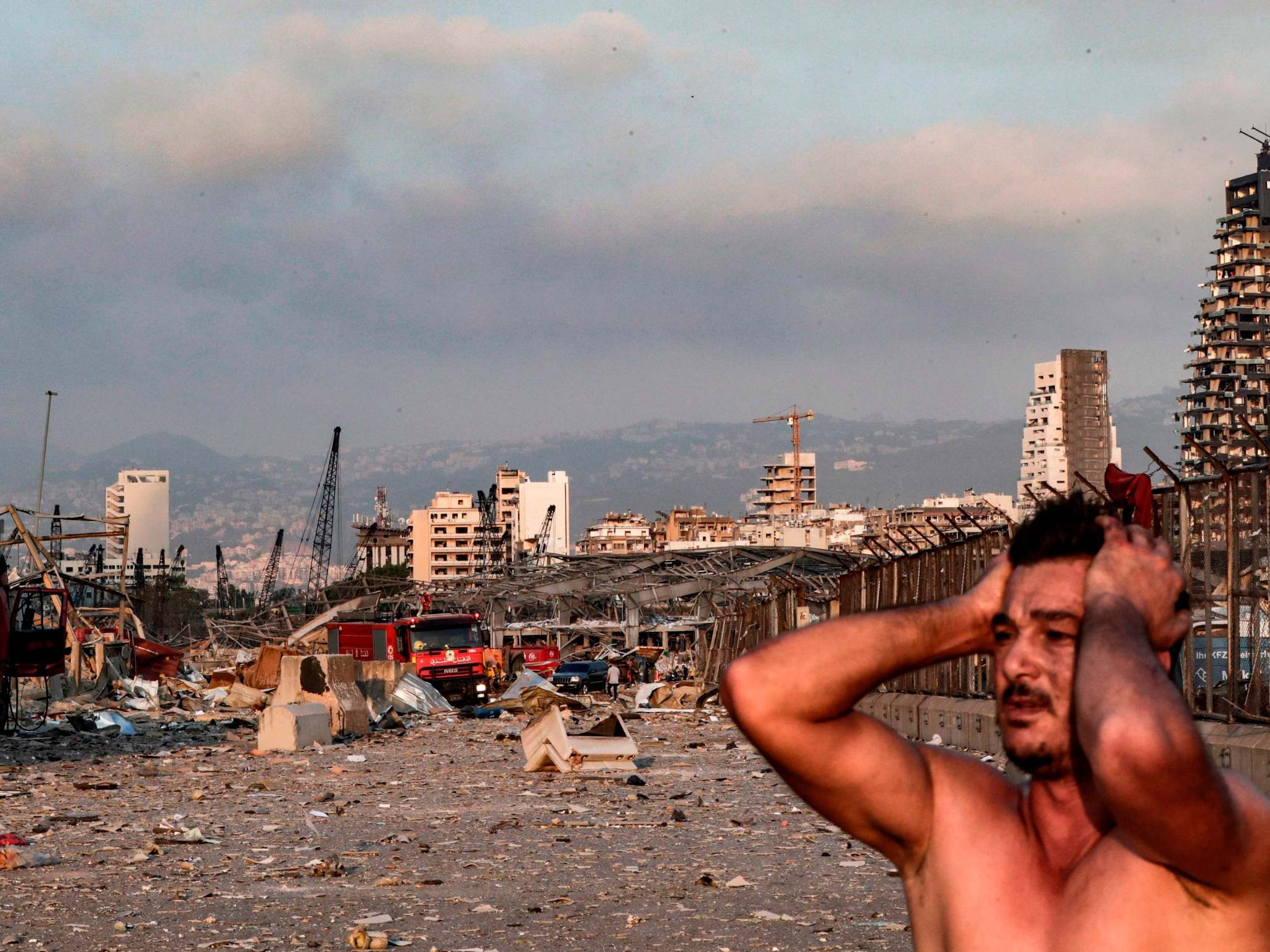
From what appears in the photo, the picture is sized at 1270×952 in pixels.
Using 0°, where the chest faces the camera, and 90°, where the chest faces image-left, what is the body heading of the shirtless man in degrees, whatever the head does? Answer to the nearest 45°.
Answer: approximately 45°

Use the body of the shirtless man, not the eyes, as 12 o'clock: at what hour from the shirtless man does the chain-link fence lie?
The chain-link fence is roughly at 5 o'clock from the shirtless man.

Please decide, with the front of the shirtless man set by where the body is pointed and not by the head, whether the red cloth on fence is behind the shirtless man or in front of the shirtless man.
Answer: behind

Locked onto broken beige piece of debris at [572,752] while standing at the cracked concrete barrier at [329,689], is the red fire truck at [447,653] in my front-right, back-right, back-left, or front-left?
back-left

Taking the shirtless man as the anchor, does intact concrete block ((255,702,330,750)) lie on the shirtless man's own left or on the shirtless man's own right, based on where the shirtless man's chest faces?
on the shirtless man's own right

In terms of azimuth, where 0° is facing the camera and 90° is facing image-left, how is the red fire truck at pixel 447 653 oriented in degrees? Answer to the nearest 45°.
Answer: approximately 315°
